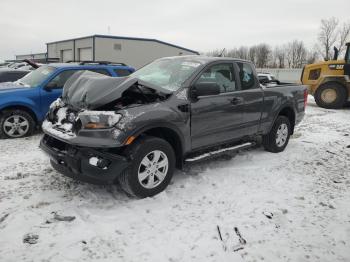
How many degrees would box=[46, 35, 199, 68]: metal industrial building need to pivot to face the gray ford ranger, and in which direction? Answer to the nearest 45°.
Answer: approximately 45° to its left

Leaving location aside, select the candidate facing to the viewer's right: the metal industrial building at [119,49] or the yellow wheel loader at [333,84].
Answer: the yellow wheel loader

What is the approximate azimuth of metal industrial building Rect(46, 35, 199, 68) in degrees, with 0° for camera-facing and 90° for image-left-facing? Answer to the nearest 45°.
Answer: approximately 45°

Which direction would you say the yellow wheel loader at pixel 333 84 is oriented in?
to the viewer's right

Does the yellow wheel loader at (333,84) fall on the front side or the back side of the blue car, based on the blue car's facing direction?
on the back side

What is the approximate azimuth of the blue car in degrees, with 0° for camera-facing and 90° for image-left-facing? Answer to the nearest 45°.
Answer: approximately 45°

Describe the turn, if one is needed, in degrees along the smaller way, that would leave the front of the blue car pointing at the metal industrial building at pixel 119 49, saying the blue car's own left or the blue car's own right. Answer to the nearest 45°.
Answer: approximately 135° to the blue car's own right

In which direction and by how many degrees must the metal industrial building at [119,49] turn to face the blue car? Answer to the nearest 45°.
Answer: approximately 45° to its left
